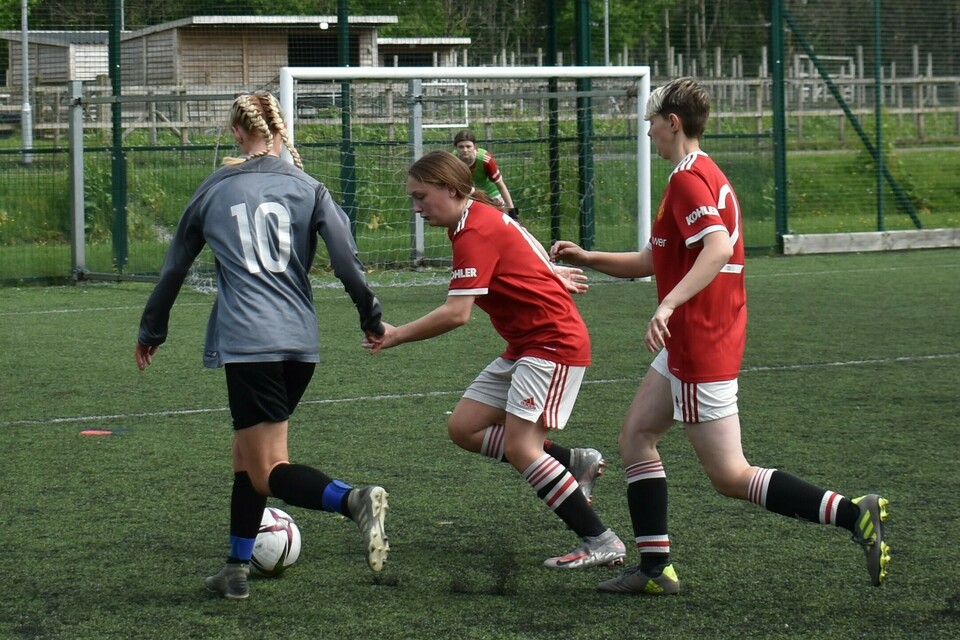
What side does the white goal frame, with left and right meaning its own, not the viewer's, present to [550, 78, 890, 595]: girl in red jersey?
front

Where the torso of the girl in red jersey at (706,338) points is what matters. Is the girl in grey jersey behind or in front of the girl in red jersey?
in front

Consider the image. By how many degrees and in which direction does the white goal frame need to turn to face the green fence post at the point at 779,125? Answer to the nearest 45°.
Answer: approximately 135° to its left

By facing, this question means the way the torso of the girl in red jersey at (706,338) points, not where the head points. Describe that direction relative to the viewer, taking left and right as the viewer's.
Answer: facing to the left of the viewer

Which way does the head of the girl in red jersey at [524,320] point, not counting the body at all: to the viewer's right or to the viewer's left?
to the viewer's left

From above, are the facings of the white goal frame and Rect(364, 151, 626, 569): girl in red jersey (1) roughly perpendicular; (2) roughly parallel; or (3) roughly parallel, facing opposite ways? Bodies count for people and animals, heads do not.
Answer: roughly perpendicular

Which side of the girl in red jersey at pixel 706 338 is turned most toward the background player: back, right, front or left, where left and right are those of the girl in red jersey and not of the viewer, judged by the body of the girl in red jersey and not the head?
right

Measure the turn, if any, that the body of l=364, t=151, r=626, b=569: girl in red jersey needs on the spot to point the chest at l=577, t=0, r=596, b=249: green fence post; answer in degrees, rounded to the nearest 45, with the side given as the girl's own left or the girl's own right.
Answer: approximately 90° to the girl's own right

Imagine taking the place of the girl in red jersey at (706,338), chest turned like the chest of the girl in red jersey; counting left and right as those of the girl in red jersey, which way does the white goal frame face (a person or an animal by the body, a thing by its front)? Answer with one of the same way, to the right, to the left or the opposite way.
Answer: to the left

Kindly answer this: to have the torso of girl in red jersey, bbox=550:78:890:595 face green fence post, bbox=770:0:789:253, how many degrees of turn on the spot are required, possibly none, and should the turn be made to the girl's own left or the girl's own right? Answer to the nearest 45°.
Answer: approximately 90° to the girl's own right

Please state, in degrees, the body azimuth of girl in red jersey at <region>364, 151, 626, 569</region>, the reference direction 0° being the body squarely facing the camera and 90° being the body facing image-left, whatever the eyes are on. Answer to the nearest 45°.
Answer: approximately 90°

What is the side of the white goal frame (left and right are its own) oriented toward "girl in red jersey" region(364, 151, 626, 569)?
front
